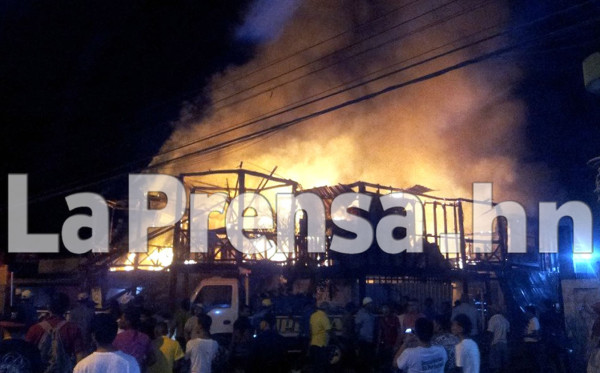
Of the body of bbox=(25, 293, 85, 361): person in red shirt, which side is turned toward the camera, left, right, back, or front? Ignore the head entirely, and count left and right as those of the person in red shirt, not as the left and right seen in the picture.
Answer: back

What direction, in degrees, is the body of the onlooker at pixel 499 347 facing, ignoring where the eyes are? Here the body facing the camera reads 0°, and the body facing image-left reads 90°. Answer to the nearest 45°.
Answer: approximately 180°

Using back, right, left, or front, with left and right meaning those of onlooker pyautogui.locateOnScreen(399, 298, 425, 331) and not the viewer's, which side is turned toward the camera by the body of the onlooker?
back

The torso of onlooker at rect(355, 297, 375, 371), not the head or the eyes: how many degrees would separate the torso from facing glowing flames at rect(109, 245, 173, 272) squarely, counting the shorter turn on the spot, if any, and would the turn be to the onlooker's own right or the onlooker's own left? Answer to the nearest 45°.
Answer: approximately 45° to the onlooker's own left

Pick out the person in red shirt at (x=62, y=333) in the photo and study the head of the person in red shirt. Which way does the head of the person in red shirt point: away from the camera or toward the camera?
away from the camera

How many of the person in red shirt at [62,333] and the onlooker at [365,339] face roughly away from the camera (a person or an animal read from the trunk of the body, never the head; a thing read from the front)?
2

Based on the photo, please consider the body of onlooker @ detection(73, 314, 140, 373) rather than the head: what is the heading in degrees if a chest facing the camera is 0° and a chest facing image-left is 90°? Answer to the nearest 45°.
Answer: approximately 180°

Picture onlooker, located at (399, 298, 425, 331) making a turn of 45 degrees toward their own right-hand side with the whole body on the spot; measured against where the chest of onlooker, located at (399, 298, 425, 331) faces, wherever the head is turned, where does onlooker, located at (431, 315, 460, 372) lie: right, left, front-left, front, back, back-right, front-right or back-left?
back-right

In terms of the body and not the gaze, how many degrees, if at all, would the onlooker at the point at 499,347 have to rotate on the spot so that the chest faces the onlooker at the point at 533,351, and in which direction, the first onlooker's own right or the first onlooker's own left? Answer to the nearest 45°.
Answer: approximately 45° to the first onlooker's own right
